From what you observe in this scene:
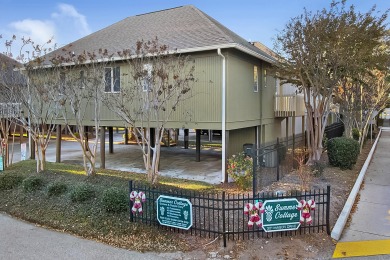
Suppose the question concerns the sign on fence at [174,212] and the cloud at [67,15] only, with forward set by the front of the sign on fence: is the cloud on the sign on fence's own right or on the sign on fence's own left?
on the sign on fence's own right

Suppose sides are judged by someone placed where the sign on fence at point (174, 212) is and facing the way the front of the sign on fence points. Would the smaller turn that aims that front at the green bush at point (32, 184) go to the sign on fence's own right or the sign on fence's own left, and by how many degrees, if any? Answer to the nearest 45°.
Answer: approximately 90° to the sign on fence's own right

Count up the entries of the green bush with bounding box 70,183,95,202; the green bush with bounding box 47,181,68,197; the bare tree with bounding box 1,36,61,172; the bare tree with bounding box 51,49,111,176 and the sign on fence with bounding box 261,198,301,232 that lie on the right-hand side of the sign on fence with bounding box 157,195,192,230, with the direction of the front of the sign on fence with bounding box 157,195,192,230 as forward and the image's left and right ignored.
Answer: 4

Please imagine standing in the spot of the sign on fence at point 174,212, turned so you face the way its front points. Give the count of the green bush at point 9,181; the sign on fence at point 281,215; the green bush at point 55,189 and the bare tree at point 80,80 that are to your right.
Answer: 3

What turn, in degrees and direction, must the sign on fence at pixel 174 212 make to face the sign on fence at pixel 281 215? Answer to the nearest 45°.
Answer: approximately 135° to its left

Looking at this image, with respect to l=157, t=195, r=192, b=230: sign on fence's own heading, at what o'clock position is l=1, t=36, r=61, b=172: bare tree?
The bare tree is roughly at 3 o'clock from the sign on fence.

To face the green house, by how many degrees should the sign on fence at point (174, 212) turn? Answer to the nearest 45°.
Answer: approximately 135° to its right

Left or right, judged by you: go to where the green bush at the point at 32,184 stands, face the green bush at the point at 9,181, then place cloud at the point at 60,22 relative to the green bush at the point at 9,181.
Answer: right

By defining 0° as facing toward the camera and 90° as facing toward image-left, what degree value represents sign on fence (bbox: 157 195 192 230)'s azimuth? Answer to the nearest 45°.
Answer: approximately 45°

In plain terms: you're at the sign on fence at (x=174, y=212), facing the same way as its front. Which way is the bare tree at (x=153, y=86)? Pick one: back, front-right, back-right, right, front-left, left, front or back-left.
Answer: back-right

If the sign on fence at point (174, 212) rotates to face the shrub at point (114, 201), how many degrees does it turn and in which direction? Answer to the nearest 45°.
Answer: approximately 90° to its right
